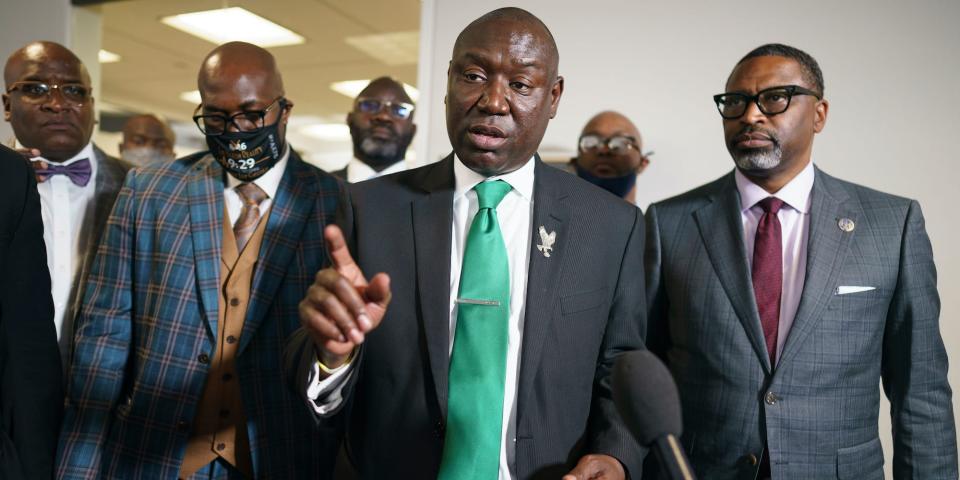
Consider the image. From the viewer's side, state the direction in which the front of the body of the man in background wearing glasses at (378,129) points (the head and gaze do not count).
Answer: toward the camera

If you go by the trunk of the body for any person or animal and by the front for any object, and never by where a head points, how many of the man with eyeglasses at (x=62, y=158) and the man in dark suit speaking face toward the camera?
2

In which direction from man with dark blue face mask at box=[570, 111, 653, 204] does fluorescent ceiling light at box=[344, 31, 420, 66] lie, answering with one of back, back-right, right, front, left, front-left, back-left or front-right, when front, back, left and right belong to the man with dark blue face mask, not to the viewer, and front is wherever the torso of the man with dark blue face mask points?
back-right

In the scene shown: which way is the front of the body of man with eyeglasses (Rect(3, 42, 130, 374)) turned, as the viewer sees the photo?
toward the camera

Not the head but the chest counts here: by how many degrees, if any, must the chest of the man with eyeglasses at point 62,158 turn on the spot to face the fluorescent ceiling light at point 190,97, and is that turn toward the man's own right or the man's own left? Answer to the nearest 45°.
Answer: approximately 180°

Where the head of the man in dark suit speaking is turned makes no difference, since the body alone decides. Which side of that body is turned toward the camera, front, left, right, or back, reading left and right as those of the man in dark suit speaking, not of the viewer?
front

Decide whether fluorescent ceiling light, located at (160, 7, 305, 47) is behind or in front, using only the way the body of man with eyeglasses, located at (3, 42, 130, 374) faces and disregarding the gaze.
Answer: behind

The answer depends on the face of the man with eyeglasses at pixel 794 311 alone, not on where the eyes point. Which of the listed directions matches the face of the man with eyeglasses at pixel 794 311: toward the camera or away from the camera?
toward the camera

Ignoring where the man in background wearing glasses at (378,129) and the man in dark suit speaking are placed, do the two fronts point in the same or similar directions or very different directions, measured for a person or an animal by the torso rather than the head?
same or similar directions

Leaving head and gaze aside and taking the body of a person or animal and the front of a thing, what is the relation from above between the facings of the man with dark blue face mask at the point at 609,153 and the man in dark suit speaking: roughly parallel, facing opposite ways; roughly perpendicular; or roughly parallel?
roughly parallel

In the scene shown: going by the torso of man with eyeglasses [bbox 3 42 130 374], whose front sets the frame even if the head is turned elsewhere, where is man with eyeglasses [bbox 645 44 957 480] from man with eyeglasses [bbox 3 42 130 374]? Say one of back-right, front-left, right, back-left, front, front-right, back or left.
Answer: front-left

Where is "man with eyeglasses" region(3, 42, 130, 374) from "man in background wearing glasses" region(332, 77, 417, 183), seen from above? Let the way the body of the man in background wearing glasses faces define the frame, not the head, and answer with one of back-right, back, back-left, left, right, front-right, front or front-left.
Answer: front-right

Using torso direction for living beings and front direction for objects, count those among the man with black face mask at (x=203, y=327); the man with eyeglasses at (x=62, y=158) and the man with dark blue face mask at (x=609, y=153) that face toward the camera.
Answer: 3

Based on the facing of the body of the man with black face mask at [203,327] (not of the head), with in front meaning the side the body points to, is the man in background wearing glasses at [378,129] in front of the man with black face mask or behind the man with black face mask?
behind

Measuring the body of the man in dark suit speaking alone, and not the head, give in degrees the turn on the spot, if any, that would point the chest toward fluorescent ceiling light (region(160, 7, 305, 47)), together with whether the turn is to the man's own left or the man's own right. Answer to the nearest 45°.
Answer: approximately 135° to the man's own right

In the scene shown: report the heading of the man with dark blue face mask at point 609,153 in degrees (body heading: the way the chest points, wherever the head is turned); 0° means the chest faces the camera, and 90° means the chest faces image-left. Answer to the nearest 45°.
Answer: approximately 0°

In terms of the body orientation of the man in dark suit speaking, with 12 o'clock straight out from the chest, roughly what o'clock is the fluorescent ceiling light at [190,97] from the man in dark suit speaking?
The fluorescent ceiling light is roughly at 5 o'clock from the man in dark suit speaking.

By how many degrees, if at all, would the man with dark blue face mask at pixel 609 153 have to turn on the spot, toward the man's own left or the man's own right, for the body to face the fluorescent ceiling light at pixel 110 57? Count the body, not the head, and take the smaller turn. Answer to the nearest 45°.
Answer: approximately 135° to the man's own right
